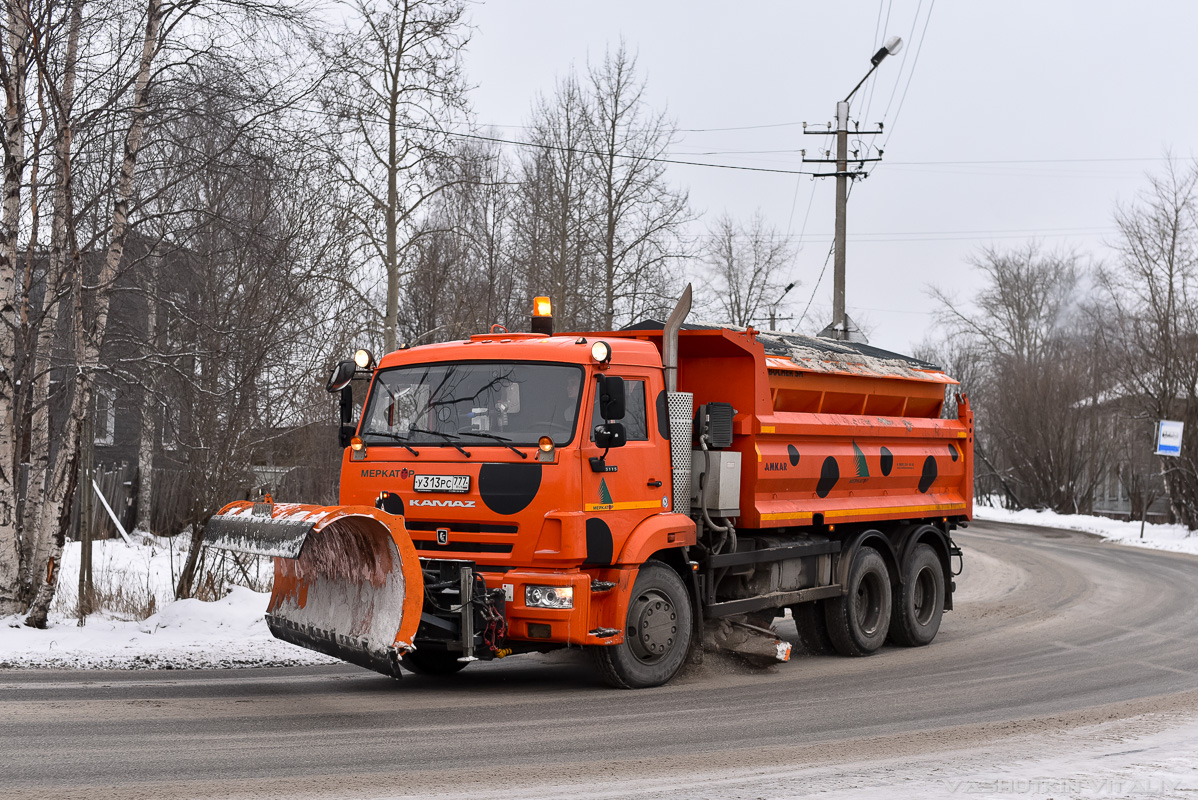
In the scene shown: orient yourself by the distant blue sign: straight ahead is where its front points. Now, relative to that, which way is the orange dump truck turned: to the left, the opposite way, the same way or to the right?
the same way

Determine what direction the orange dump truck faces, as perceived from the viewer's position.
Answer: facing the viewer and to the left of the viewer

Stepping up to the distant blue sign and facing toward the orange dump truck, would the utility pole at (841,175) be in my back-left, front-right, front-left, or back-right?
front-right

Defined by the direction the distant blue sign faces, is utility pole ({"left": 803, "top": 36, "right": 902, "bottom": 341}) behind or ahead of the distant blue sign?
ahead

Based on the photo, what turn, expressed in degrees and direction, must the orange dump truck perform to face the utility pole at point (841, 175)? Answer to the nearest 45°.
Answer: approximately 135° to its right

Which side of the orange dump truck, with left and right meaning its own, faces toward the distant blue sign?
back

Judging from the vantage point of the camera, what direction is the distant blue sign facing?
facing the viewer

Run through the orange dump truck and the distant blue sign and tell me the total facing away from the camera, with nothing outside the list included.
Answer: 0
